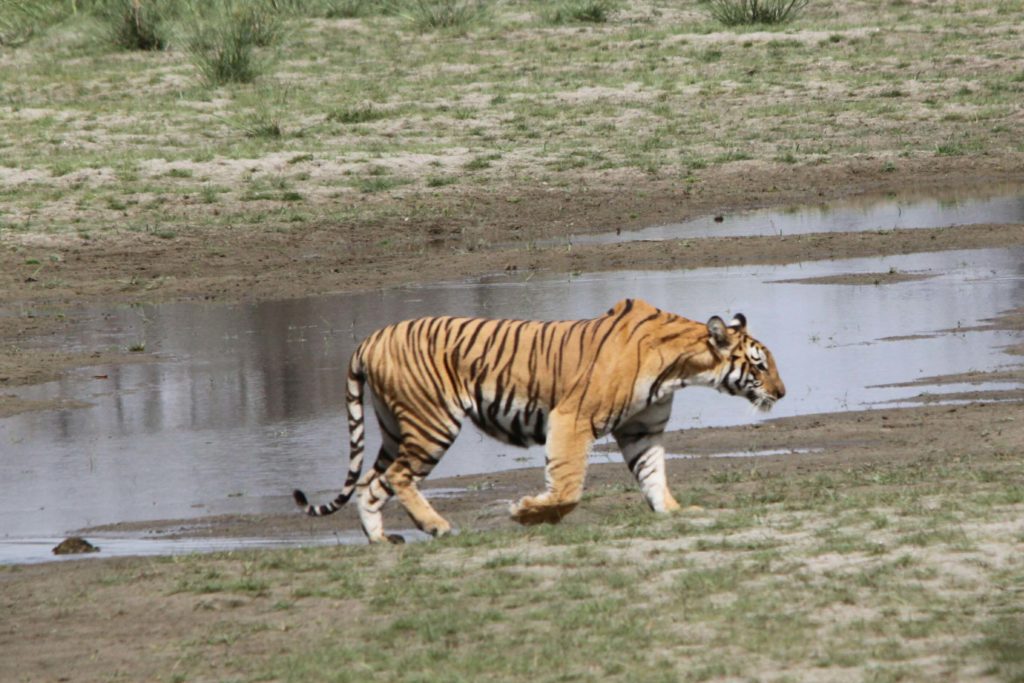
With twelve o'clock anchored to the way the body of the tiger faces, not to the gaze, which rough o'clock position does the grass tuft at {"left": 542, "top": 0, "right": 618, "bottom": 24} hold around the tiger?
The grass tuft is roughly at 9 o'clock from the tiger.

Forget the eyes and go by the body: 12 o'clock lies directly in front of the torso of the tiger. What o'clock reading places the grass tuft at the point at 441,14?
The grass tuft is roughly at 9 o'clock from the tiger.

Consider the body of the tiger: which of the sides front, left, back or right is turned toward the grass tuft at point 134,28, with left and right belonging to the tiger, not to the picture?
left

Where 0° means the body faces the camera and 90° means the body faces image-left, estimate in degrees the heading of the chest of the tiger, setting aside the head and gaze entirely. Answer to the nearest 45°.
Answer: approximately 270°

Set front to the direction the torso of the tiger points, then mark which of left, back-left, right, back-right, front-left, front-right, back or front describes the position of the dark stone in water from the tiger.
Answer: back

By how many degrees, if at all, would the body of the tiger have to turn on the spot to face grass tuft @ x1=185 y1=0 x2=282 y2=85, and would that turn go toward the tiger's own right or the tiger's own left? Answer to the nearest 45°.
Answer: approximately 90° to the tiger's own left

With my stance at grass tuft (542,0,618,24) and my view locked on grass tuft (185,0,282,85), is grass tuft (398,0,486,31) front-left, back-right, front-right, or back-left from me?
front-right
